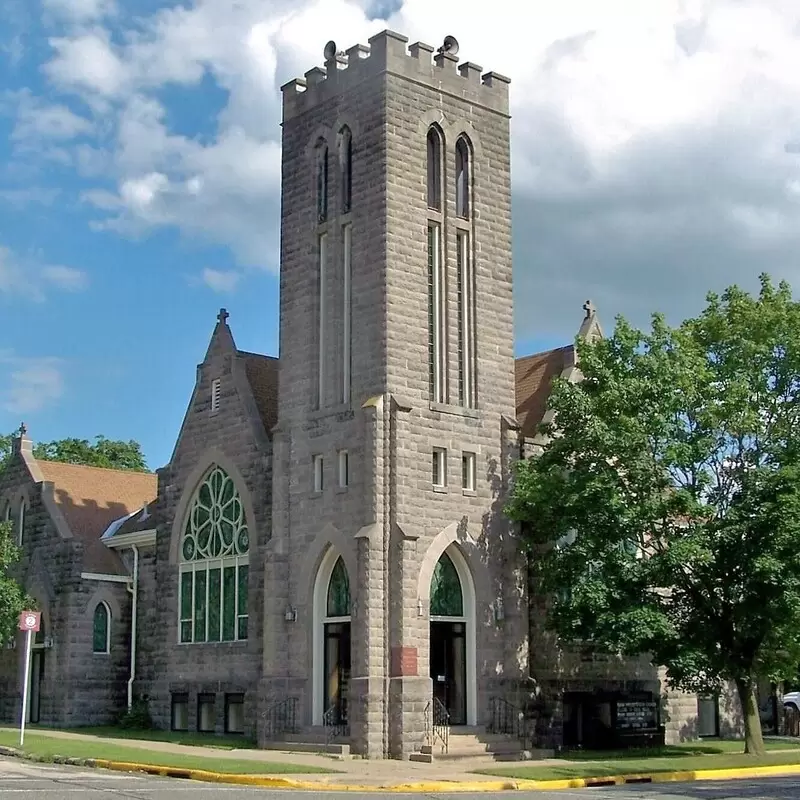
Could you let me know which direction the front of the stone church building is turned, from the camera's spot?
facing the viewer and to the right of the viewer

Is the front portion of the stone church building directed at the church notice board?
no

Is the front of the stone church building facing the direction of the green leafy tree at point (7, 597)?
no

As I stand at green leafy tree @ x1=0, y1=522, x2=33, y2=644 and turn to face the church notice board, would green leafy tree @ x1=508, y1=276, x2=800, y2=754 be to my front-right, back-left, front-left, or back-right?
front-right
